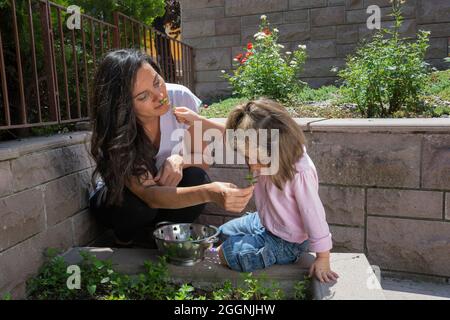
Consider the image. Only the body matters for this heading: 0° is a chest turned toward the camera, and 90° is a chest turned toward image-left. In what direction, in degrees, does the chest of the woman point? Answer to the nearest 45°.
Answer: approximately 315°

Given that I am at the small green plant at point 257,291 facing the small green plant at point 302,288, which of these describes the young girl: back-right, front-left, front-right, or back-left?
front-left

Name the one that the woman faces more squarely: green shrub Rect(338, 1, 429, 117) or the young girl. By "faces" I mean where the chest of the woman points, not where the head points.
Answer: the young girl

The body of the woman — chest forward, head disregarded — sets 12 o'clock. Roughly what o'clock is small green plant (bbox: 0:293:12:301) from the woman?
The small green plant is roughly at 3 o'clock from the woman.

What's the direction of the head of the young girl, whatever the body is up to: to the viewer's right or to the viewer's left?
to the viewer's left

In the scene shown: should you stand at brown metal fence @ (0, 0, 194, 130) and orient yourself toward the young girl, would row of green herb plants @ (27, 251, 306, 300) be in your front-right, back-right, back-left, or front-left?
front-right

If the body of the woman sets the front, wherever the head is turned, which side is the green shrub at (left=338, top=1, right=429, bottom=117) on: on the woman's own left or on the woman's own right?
on the woman's own left

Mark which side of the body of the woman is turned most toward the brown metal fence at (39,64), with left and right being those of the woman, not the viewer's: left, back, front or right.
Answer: back

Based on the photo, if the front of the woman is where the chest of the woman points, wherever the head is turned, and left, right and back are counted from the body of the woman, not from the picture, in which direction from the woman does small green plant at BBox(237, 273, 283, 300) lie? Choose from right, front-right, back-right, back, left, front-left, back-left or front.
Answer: front

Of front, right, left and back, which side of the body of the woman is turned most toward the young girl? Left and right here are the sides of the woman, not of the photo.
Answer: front

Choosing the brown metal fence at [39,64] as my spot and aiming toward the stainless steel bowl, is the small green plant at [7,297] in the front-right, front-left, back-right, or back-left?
front-right

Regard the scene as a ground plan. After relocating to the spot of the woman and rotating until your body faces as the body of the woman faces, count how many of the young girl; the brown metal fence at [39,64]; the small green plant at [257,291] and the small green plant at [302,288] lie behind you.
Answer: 1
